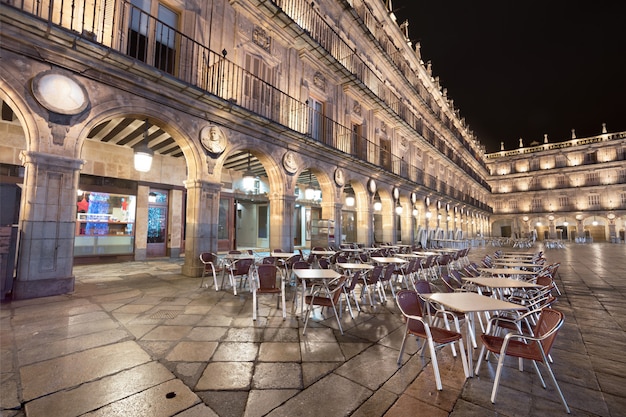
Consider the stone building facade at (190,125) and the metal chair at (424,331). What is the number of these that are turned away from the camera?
0

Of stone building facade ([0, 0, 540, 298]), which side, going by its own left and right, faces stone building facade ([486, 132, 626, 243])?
left

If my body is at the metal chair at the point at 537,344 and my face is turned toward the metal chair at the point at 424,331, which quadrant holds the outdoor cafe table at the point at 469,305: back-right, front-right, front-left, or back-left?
front-right

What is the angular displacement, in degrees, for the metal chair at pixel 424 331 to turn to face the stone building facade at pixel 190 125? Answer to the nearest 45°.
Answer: approximately 180°

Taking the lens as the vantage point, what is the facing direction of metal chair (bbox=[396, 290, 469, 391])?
facing the viewer and to the right of the viewer

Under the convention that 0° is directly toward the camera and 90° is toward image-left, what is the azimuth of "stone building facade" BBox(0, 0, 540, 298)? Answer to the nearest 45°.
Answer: approximately 315°

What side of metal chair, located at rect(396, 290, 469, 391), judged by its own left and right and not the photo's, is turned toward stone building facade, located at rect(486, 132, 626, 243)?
left

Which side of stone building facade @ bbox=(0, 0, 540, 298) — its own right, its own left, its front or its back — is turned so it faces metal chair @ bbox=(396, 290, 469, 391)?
front

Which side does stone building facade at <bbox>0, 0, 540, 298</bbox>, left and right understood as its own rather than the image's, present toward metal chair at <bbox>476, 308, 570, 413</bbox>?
front
